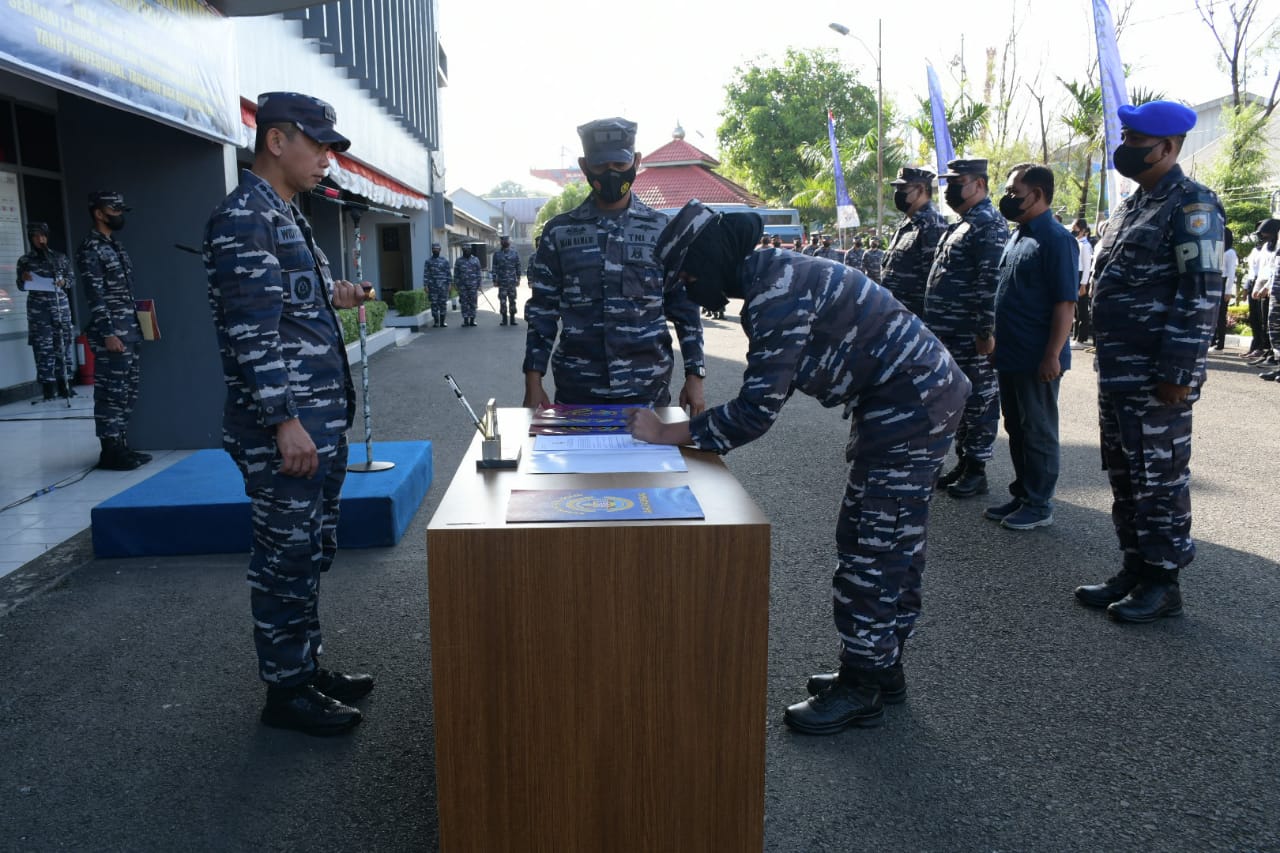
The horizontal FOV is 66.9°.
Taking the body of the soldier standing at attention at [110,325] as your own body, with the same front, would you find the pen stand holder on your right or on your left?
on your right

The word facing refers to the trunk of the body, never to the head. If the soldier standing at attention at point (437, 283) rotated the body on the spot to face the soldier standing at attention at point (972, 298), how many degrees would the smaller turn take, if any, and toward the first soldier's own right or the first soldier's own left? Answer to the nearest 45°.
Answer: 0° — they already face them

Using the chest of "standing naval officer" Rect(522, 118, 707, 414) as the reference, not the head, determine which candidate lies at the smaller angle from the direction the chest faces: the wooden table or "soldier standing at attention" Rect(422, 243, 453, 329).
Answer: the wooden table

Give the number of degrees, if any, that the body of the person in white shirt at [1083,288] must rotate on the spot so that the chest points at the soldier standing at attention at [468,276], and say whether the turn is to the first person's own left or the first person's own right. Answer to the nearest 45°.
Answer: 0° — they already face them

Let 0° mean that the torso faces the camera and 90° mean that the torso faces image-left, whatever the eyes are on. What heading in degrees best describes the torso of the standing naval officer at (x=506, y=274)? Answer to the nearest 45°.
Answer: approximately 0°

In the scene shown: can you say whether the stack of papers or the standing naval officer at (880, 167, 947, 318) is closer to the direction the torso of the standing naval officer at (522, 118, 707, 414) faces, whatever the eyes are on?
the stack of papers

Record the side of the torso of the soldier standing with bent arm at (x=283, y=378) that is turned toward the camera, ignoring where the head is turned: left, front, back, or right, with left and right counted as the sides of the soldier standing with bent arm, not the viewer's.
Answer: right

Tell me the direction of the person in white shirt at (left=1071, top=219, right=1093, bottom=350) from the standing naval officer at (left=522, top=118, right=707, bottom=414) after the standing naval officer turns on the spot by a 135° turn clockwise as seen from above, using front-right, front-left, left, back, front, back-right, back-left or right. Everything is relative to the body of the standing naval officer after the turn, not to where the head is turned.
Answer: right

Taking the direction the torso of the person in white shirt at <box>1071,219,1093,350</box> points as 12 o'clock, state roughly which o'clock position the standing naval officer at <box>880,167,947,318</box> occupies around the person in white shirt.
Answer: The standing naval officer is roughly at 9 o'clock from the person in white shirt.

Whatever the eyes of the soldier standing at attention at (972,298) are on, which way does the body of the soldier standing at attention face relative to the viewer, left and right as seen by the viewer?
facing to the left of the viewer

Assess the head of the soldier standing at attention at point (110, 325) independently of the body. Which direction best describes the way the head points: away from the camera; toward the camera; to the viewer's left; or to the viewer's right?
to the viewer's right

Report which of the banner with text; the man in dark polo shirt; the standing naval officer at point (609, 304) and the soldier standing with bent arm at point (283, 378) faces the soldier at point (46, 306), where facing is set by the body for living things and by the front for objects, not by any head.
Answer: the man in dark polo shirt
